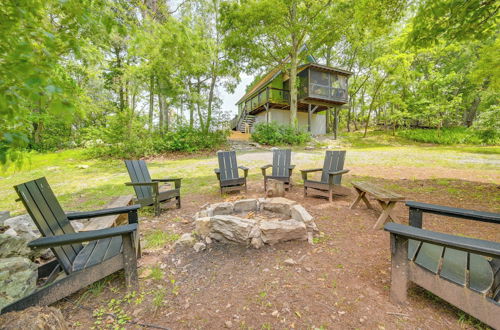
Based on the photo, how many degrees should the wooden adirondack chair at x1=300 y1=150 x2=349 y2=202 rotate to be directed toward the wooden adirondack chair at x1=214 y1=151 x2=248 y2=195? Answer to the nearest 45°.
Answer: approximately 45° to its right

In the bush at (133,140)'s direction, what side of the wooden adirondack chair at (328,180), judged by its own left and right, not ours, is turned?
right

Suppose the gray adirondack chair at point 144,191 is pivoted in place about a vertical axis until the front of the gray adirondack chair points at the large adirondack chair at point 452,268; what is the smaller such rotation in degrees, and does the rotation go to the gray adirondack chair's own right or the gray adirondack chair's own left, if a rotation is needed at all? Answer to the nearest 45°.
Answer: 0° — it already faces it

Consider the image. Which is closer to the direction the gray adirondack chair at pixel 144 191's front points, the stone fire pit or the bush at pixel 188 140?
the stone fire pit

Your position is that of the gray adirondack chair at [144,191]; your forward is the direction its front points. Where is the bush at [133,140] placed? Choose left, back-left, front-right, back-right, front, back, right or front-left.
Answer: back-left

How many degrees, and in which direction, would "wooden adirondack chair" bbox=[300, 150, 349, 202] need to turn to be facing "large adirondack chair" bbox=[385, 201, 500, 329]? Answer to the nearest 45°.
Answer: approximately 45° to its left

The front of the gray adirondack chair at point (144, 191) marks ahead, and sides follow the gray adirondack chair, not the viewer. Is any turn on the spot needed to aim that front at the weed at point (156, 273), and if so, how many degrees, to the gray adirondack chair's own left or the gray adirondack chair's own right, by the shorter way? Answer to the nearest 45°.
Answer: approximately 45° to the gray adirondack chair's own right

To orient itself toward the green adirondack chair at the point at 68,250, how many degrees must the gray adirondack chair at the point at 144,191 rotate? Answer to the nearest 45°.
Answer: approximately 45° to its right

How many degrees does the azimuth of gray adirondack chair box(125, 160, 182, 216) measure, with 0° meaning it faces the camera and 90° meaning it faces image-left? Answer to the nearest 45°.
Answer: approximately 315°

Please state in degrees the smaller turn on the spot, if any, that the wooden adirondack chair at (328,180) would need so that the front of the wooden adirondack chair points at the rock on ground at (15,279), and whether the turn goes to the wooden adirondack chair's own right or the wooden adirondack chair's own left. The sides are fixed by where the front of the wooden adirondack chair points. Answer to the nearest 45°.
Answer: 0° — it already faces it

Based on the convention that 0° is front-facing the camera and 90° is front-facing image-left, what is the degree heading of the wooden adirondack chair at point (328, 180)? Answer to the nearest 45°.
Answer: approximately 45°
